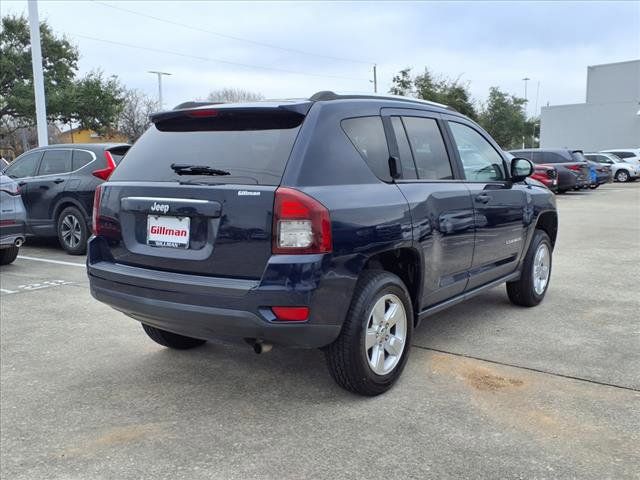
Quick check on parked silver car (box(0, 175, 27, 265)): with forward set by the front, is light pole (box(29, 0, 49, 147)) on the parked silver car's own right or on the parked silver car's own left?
on the parked silver car's own right

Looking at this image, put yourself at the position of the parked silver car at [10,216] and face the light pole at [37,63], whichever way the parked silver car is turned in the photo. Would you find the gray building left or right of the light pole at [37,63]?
right

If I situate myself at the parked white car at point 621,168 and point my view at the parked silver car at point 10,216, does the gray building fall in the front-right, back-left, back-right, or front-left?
back-right

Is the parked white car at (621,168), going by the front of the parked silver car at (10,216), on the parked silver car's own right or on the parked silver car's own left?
on the parked silver car's own right

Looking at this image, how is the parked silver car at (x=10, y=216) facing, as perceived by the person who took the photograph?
facing away from the viewer and to the left of the viewer

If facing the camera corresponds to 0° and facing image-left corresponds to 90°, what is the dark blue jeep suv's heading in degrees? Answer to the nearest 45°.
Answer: approximately 225°

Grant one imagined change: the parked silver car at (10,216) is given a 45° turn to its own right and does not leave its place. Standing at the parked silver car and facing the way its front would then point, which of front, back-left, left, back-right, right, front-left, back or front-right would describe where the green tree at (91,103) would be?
front

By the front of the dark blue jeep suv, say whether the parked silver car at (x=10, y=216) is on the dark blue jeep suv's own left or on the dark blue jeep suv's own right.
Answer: on the dark blue jeep suv's own left

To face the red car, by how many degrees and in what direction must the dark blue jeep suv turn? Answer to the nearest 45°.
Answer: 0° — it already faces it

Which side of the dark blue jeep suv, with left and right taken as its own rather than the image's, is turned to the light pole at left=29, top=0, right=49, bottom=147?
left

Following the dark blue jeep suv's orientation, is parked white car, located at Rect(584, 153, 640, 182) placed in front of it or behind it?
in front

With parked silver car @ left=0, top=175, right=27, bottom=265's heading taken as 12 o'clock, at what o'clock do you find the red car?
The red car is roughly at 4 o'clock from the parked silver car.

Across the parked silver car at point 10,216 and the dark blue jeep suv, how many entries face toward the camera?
0

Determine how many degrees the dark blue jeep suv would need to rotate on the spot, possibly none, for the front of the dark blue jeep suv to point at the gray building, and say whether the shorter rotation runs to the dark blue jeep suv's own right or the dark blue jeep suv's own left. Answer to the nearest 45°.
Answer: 0° — it already faces it
